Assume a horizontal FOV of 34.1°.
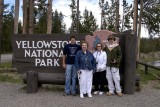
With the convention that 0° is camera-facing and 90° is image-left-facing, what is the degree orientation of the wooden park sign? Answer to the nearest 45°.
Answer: approximately 0°

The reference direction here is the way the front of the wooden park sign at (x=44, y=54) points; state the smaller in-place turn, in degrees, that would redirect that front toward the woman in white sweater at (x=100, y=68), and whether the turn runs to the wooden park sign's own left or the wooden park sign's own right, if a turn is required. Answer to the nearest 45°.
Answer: approximately 90° to the wooden park sign's own left

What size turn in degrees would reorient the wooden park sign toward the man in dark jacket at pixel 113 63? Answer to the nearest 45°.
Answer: approximately 90° to its left
